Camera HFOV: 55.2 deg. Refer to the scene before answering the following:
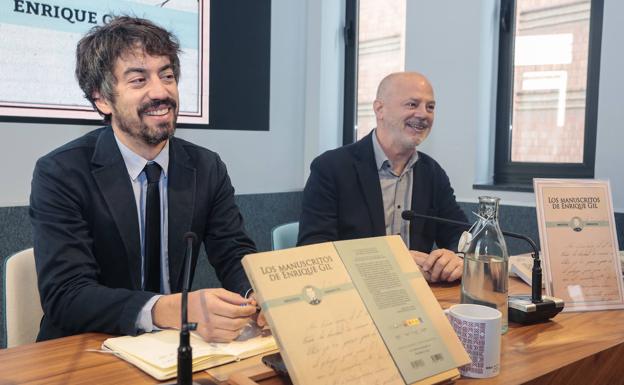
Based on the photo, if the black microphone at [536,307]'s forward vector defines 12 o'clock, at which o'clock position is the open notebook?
The open notebook is roughly at 11 o'clock from the black microphone.

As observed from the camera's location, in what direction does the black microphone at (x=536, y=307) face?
facing to the left of the viewer
